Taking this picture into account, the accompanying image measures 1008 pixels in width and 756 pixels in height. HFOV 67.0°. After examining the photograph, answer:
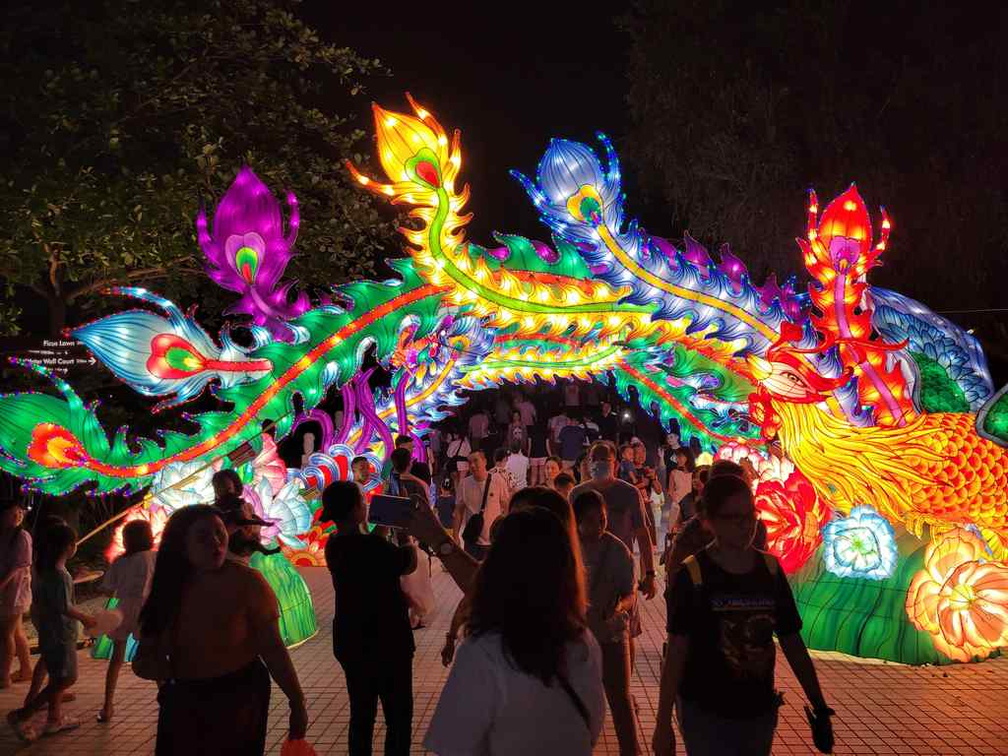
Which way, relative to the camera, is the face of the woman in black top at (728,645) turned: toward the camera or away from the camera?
toward the camera

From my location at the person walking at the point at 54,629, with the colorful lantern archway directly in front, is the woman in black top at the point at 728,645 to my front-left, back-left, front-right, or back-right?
front-right

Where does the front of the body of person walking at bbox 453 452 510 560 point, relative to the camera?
toward the camera

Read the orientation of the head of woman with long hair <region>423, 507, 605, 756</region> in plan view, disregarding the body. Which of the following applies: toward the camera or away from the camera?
away from the camera

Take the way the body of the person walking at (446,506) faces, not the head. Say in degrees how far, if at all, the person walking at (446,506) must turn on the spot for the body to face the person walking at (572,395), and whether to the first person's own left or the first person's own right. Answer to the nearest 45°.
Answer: approximately 45° to the first person's own right
